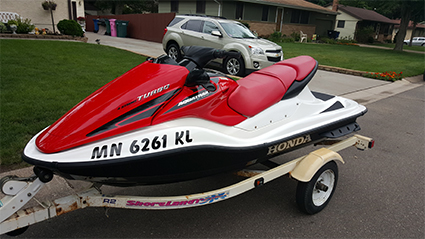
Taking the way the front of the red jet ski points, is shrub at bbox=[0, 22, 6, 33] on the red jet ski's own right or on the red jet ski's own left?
on the red jet ski's own right

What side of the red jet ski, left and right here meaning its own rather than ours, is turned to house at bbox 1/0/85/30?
right

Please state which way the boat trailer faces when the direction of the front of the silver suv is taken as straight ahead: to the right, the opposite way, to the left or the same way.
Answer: to the right

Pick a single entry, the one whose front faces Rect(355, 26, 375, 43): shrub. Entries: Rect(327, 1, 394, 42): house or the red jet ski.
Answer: the house

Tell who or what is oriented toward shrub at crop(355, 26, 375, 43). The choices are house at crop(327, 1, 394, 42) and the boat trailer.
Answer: the house

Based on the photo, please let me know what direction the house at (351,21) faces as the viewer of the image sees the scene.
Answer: facing the viewer and to the right of the viewer

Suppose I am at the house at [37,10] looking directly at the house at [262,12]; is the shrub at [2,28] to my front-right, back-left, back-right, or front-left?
back-right

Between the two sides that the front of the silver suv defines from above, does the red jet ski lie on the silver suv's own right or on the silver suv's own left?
on the silver suv's own right

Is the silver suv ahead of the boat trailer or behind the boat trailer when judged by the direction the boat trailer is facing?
behind

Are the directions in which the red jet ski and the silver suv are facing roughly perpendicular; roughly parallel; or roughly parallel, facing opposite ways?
roughly perpendicular

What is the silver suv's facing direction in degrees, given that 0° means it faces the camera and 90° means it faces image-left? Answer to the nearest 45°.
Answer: approximately 315°

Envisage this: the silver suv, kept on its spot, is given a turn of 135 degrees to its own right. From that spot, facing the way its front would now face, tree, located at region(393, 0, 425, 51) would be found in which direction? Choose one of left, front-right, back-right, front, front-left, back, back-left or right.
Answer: back-right

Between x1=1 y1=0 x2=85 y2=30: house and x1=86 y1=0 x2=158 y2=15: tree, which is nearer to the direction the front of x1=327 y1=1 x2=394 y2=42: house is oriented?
the house

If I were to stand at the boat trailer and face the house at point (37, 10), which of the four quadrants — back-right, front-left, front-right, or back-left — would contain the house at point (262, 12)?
front-right

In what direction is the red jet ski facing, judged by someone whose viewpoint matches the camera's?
facing the viewer and to the left of the viewer
